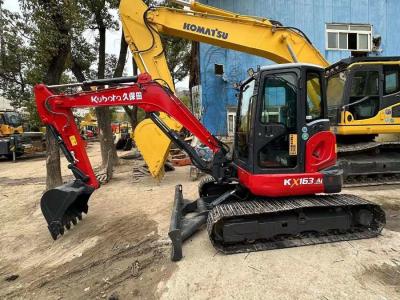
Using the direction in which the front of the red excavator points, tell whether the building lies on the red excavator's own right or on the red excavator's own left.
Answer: on the red excavator's own right

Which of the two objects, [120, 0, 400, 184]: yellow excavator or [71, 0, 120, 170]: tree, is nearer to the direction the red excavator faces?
the tree

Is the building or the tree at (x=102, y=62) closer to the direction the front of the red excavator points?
the tree

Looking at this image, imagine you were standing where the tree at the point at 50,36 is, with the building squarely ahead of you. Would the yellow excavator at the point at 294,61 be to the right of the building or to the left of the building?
right

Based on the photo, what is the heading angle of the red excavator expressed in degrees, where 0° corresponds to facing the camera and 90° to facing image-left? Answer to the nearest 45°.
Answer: approximately 90°

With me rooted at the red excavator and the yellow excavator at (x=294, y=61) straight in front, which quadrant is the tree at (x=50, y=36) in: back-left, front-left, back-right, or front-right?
front-left

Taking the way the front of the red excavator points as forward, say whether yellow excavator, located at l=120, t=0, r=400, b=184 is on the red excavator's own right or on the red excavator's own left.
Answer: on the red excavator's own right

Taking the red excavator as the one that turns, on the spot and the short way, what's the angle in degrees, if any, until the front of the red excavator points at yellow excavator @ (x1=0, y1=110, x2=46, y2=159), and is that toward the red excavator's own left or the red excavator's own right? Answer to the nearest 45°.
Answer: approximately 45° to the red excavator's own right

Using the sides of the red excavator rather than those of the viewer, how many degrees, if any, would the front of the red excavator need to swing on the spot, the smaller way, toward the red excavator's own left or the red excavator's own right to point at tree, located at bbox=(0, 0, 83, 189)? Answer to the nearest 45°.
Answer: approximately 45° to the red excavator's own right
